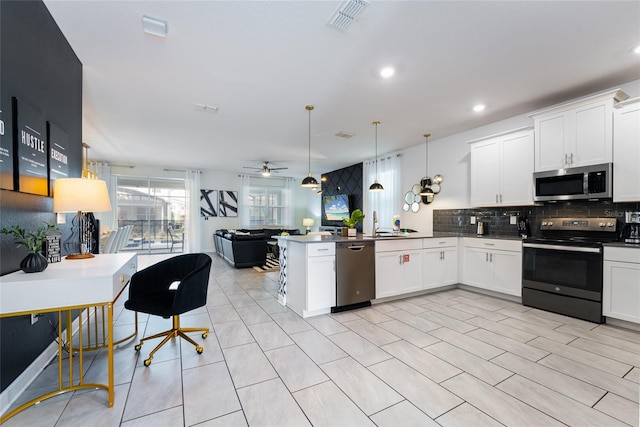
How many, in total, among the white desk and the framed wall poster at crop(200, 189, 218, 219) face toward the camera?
1

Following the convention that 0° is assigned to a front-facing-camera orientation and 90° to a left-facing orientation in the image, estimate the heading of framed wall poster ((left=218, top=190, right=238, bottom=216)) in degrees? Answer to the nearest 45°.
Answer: approximately 0°

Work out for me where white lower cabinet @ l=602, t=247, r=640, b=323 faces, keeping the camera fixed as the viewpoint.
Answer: facing the viewer and to the left of the viewer

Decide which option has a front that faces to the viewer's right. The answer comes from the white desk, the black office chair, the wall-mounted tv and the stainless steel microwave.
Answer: the white desk

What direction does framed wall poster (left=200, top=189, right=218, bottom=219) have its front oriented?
toward the camera

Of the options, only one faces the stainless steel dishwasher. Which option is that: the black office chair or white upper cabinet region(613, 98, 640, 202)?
the white upper cabinet

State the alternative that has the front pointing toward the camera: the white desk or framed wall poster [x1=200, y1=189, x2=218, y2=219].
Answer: the framed wall poster

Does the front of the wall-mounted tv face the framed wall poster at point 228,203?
no

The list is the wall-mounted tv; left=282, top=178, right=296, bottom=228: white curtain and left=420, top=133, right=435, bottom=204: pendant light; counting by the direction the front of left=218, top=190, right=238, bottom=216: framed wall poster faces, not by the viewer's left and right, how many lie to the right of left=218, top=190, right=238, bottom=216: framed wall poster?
0

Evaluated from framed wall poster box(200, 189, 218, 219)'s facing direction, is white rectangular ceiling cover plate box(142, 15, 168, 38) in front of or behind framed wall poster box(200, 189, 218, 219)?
in front

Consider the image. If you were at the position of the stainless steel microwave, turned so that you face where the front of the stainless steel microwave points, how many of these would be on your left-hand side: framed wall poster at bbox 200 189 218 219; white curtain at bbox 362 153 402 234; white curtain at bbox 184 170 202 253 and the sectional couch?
0

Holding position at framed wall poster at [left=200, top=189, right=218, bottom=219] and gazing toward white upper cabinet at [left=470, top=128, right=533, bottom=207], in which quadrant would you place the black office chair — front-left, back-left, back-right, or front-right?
front-right

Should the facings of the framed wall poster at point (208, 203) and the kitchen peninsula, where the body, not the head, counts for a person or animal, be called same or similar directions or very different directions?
same or similar directions

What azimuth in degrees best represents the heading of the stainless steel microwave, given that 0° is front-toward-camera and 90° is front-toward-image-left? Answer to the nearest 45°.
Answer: approximately 45°

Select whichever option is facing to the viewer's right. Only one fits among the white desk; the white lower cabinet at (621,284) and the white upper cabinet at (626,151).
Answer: the white desk

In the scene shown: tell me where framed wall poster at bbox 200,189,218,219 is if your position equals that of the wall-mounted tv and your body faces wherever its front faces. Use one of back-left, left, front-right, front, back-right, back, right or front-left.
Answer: front-right

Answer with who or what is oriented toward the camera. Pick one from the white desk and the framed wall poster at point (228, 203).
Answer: the framed wall poster

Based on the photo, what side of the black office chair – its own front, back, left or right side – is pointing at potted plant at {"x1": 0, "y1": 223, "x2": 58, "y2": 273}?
front

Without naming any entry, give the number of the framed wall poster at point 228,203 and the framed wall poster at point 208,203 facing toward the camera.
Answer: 2

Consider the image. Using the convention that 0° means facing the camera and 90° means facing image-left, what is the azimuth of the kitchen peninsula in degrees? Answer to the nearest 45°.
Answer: approximately 315°

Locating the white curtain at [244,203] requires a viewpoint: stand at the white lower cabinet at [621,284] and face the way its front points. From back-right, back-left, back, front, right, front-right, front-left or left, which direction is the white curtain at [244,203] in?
front-right

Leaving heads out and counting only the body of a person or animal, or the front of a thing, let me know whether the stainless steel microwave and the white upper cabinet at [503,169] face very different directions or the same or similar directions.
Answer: same or similar directions
